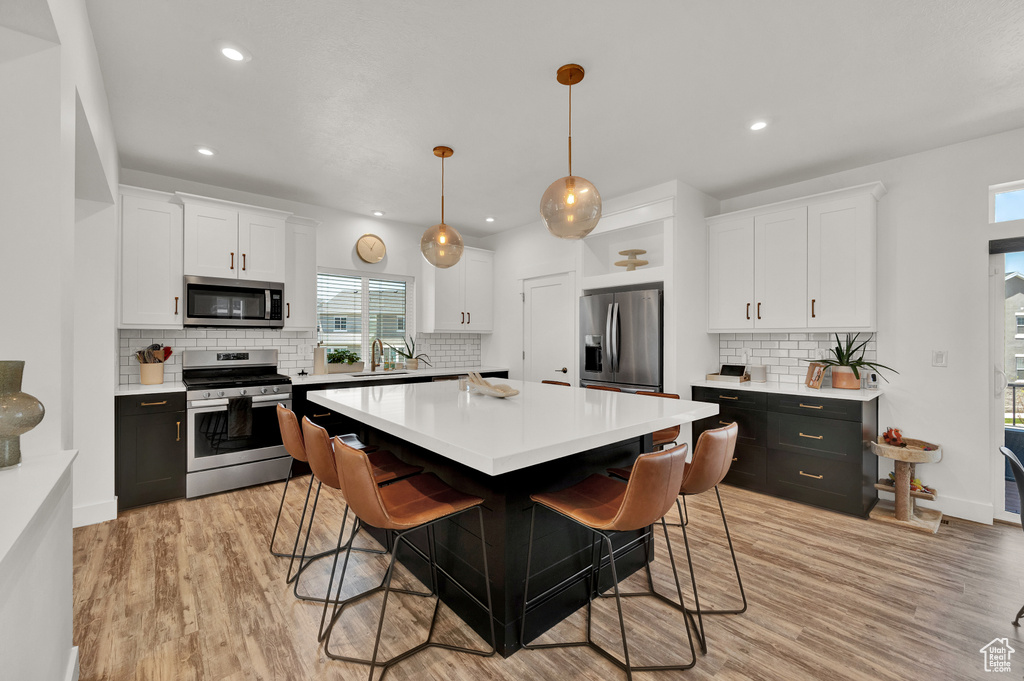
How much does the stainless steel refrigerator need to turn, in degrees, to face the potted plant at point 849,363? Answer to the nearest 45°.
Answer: approximately 135° to its left

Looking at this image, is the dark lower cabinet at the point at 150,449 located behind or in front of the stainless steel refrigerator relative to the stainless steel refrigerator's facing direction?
in front

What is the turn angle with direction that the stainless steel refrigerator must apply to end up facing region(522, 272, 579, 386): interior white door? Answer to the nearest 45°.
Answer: approximately 90° to its right

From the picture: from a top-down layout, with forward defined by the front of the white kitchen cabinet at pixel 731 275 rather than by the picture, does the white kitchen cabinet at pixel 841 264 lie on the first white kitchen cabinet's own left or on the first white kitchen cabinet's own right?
on the first white kitchen cabinet's own left

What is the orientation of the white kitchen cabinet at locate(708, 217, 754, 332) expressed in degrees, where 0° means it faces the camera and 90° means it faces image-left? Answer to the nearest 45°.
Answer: approximately 45°

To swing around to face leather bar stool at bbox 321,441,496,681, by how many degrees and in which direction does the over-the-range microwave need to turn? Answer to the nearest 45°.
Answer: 0° — it already faces it

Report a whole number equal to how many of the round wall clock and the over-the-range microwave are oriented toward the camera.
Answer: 2

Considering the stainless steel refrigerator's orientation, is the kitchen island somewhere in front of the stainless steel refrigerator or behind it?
in front

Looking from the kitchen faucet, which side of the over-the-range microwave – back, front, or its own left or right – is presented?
left

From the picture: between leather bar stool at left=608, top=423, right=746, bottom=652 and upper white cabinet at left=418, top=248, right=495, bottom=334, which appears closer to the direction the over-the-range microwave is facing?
the leather bar stool

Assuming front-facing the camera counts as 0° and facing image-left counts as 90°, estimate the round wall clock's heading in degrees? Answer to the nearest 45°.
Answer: approximately 0°
